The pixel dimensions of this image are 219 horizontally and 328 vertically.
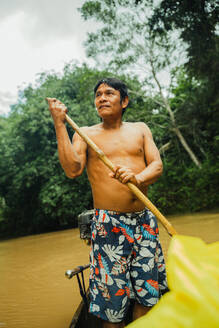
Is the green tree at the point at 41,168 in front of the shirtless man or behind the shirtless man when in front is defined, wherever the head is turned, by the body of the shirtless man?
behind

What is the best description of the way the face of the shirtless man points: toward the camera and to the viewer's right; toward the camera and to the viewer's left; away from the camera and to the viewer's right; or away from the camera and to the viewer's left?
toward the camera and to the viewer's left

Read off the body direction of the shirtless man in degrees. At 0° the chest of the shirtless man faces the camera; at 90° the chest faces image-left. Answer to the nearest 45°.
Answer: approximately 0°
